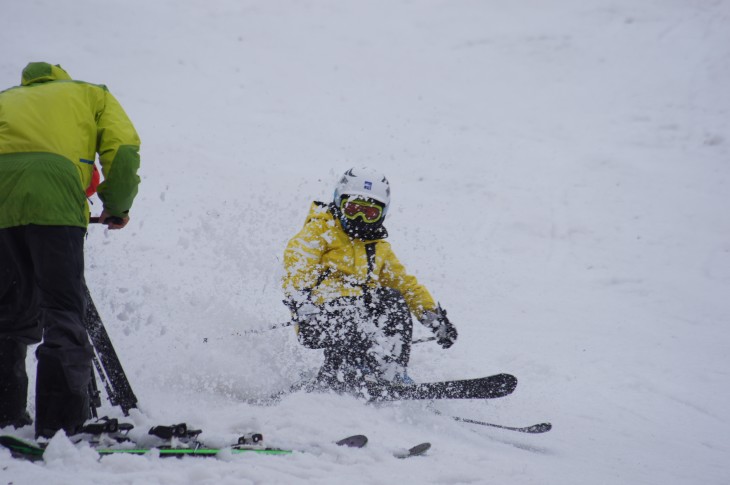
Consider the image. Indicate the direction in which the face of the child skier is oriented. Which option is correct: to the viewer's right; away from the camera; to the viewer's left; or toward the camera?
toward the camera

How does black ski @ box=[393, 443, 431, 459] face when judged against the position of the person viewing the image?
facing to the right of the viewer

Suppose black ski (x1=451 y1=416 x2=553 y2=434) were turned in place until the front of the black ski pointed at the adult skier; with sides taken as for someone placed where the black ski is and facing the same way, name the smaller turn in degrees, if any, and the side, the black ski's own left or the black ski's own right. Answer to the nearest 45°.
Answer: approximately 135° to the black ski's own right

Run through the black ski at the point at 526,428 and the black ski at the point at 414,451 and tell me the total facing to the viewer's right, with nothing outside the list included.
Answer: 2

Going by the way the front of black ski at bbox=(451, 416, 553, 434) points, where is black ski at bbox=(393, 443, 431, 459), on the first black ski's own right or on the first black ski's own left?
on the first black ski's own right

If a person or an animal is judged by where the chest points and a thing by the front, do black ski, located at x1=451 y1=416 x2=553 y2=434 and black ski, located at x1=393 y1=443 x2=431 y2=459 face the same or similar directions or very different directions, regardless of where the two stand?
same or similar directions

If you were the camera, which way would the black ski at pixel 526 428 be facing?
facing to the right of the viewer

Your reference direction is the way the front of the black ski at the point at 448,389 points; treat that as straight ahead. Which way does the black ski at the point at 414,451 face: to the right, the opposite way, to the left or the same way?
the same way

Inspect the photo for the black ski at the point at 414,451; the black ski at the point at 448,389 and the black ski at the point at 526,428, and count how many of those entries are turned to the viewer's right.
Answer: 3

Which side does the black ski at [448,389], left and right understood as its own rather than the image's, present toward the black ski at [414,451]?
right

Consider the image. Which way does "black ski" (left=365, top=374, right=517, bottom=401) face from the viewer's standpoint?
to the viewer's right

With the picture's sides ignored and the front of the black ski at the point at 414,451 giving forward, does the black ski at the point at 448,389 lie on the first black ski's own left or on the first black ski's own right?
on the first black ski's own left

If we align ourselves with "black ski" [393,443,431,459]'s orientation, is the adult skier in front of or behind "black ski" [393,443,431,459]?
behind

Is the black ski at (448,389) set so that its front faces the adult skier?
no
